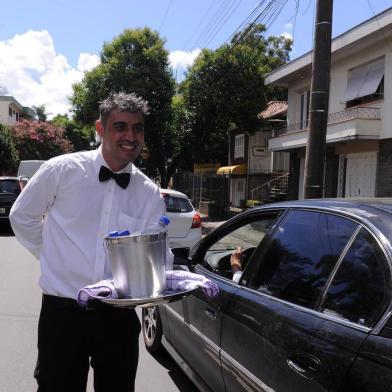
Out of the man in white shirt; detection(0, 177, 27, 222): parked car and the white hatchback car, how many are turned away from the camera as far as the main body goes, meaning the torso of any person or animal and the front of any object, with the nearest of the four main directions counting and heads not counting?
2

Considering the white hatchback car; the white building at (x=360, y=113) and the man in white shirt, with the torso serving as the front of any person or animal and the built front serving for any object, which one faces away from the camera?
the white hatchback car

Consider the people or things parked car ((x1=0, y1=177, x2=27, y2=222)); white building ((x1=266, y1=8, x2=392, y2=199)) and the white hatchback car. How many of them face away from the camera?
2

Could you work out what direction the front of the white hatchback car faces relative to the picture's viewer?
facing away from the viewer

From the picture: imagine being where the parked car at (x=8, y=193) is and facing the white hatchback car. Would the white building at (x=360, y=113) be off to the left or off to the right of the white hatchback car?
left

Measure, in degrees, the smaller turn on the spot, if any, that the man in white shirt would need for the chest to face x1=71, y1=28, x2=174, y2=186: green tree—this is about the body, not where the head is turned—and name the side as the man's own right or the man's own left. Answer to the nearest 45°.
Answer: approximately 135° to the man's own left

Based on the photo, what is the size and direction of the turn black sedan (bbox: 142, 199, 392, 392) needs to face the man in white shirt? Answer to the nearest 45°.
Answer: approximately 45° to its left

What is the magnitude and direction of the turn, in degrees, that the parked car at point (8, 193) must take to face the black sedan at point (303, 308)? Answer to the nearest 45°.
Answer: approximately 180°

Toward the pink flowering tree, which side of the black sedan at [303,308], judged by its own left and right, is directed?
front

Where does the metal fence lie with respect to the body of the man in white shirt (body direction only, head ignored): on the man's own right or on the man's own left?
on the man's own left

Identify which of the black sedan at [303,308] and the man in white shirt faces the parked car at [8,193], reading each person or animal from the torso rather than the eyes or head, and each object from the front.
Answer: the black sedan

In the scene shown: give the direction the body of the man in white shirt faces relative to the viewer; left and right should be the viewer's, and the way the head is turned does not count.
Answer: facing the viewer and to the right of the viewer

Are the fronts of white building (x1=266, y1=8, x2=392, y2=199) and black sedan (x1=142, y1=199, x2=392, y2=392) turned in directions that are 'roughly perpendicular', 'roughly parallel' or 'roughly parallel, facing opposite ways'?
roughly perpendicular

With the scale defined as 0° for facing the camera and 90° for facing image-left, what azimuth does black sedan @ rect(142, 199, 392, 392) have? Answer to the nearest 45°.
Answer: approximately 135°

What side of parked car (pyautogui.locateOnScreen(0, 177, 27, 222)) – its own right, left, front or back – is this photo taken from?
back

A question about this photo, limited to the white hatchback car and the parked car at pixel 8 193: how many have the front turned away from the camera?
2

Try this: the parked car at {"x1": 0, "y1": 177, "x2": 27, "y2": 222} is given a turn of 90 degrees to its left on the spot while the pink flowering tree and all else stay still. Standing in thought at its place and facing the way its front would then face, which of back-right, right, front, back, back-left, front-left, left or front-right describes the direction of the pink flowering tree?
right

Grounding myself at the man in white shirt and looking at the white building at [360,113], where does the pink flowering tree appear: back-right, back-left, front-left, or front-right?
front-left

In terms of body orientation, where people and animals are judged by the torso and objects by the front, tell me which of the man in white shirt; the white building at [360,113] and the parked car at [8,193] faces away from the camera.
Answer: the parked car

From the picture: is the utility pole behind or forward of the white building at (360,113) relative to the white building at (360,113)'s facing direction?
forward
